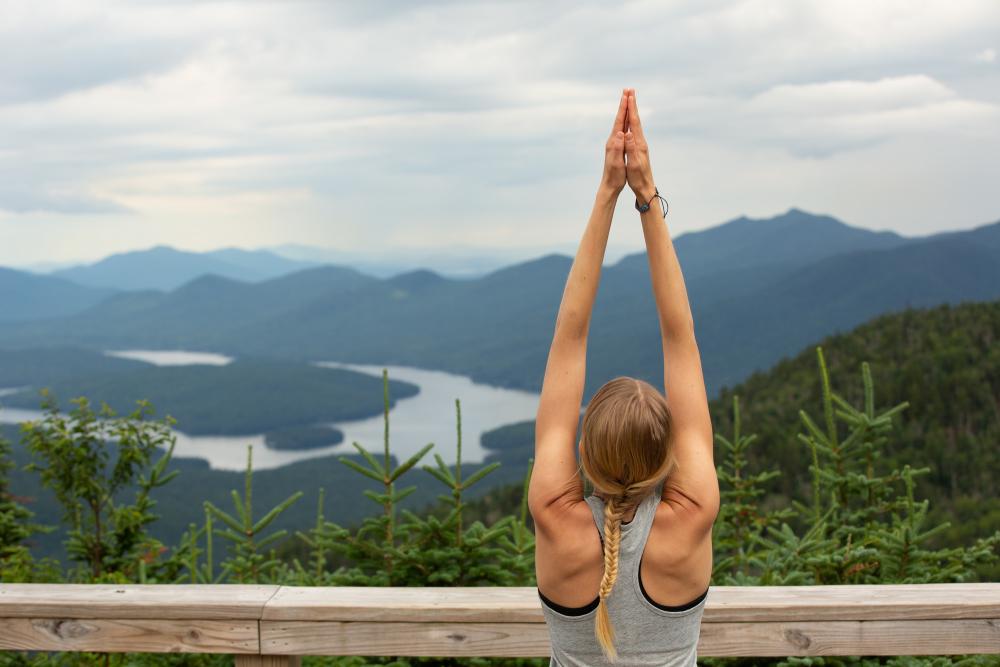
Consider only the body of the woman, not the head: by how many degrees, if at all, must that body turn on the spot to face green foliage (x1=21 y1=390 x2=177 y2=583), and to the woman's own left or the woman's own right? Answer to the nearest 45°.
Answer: approximately 45° to the woman's own left

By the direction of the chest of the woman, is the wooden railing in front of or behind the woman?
in front

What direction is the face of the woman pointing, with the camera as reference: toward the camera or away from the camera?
away from the camera

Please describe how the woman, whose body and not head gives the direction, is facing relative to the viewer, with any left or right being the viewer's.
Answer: facing away from the viewer
